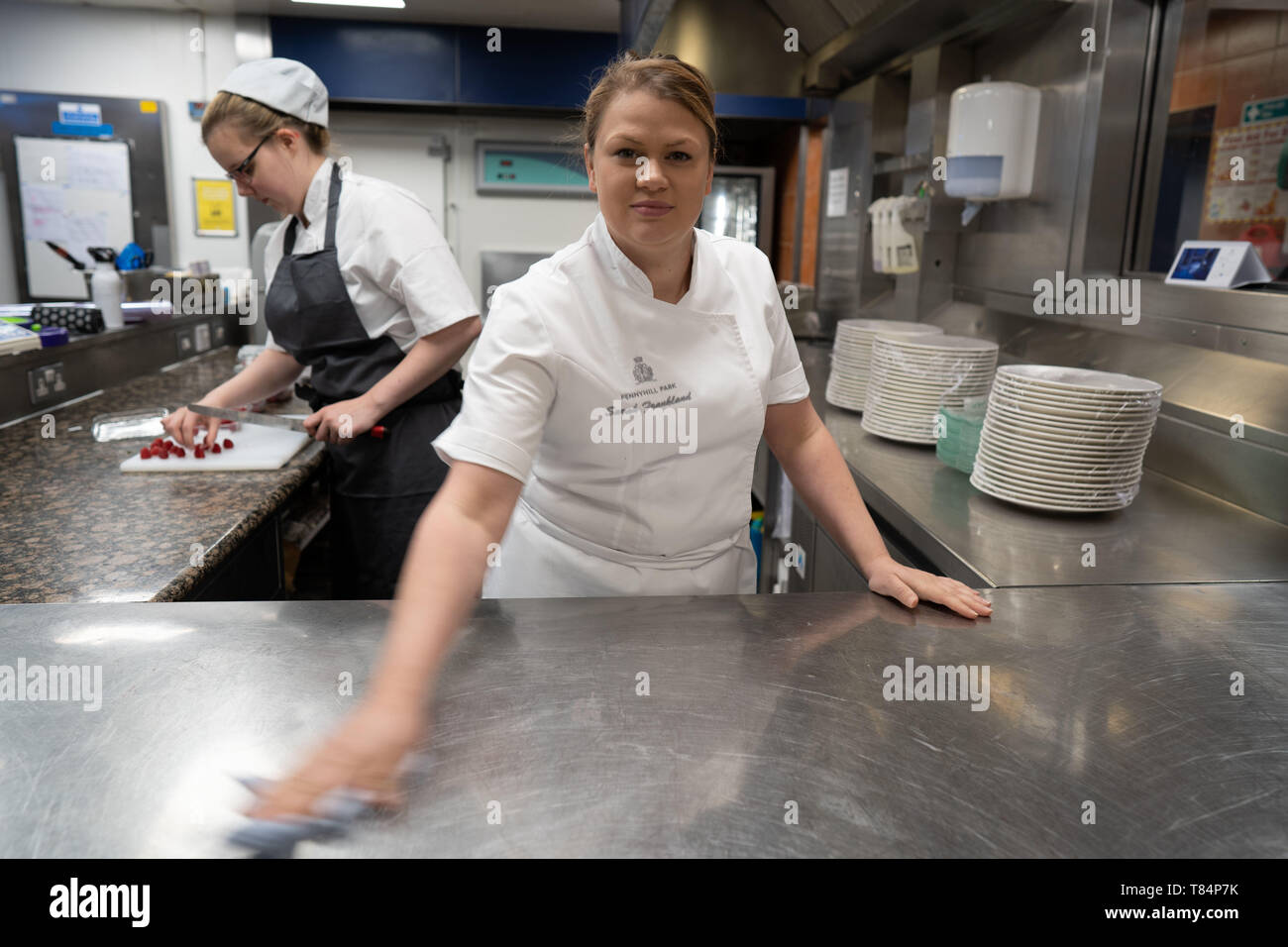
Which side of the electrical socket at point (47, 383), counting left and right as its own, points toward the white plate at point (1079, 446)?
front

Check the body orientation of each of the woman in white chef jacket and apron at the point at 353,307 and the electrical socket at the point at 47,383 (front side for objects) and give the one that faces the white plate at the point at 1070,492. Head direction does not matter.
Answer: the electrical socket

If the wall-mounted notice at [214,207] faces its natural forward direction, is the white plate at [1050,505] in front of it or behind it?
in front

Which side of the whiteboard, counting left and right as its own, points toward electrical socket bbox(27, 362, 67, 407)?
front

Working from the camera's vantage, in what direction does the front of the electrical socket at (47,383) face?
facing the viewer and to the right of the viewer

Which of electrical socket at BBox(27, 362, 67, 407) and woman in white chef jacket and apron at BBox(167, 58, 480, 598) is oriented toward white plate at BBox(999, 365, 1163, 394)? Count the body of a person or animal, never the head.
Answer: the electrical socket

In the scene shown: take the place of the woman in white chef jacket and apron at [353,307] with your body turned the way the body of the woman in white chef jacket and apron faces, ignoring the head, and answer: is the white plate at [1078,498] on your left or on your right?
on your left

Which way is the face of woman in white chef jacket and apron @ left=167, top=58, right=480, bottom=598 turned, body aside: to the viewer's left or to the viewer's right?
to the viewer's left

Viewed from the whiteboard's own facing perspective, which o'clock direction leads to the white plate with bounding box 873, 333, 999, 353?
The white plate is roughly at 11 o'clock from the whiteboard.

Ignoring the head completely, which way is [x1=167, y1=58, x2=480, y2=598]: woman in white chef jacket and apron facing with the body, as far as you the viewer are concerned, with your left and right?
facing the viewer and to the left of the viewer

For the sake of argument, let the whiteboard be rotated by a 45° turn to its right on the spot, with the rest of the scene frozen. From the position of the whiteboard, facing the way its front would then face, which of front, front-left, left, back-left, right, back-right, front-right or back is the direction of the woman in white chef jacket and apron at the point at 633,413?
front-left

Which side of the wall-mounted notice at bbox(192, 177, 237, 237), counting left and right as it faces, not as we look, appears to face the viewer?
front

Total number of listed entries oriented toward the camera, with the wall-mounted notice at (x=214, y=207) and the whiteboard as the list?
2
